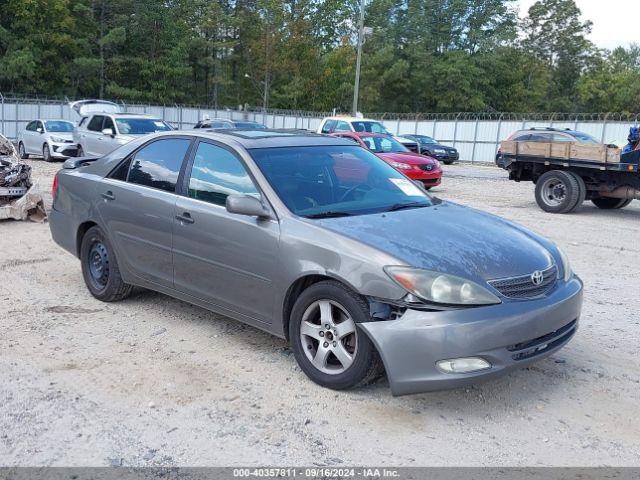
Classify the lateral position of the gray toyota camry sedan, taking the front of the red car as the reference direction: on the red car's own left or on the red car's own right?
on the red car's own right

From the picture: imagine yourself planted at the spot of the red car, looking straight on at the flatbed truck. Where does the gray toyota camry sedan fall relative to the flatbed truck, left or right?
right

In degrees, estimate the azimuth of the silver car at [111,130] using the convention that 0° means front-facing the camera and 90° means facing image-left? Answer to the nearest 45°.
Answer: approximately 315°

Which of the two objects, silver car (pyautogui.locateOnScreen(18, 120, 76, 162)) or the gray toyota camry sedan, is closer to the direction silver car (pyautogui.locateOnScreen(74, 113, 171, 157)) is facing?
the gray toyota camry sedan

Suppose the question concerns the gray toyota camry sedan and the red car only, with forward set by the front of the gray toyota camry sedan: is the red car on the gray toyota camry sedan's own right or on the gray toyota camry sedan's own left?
on the gray toyota camry sedan's own left

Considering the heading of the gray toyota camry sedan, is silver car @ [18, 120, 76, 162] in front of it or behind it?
behind
